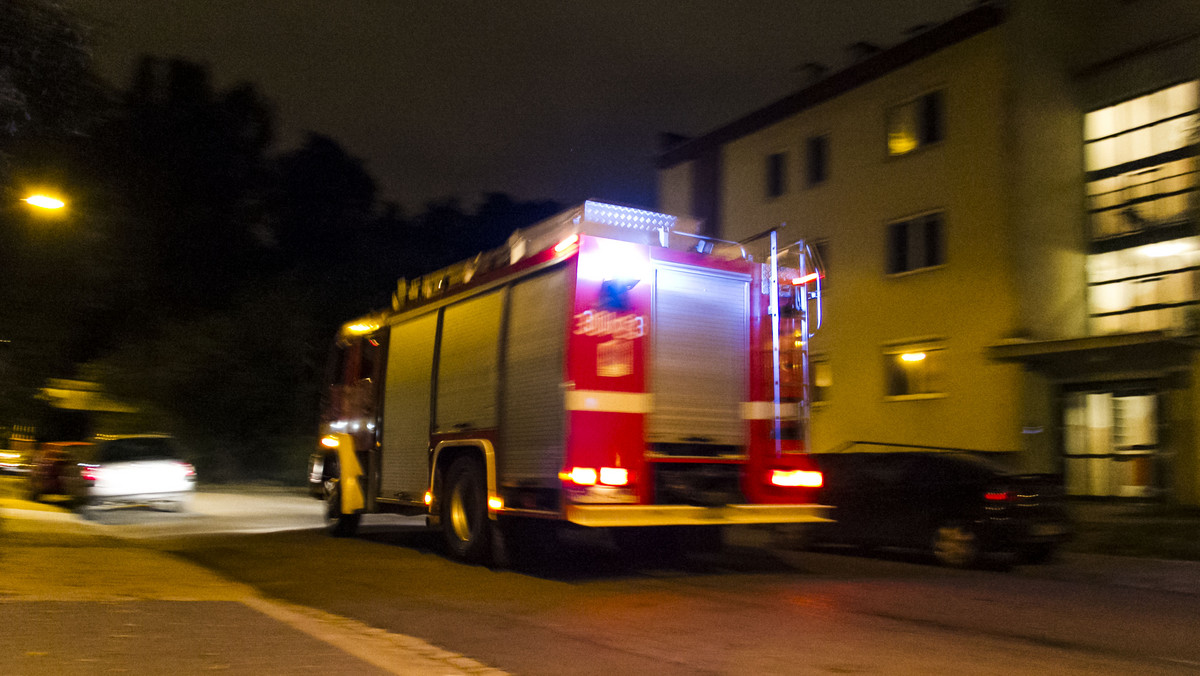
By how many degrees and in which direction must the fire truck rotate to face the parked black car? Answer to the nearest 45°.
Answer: approximately 90° to its right

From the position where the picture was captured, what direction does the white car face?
facing away from the viewer

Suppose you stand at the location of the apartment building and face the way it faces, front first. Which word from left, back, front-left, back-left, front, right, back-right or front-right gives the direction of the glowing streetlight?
front

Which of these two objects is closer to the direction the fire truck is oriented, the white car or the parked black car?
the white car

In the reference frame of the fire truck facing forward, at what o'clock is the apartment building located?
The apartment building is roughly at 3 o'clock from the fire truck.

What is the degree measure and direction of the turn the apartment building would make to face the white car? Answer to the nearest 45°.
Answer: approximately 45° to its right

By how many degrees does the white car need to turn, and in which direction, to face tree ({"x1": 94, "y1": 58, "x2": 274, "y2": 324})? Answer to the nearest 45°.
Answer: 0° — it already faces it

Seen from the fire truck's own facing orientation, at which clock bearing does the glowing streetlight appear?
The glowing streetlight is roughly at 11 o'clock from the fire truck.

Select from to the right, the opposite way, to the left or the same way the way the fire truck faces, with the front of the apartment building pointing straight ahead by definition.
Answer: to the right

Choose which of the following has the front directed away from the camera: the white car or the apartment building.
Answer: the white car

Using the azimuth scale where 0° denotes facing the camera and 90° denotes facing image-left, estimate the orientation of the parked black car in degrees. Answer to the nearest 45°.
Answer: approximately 135°

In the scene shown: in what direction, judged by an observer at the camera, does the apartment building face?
facing the viewer and to the left of the viewer

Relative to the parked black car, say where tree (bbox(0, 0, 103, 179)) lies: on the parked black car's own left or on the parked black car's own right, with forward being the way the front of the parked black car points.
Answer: on the parked black car's own left
